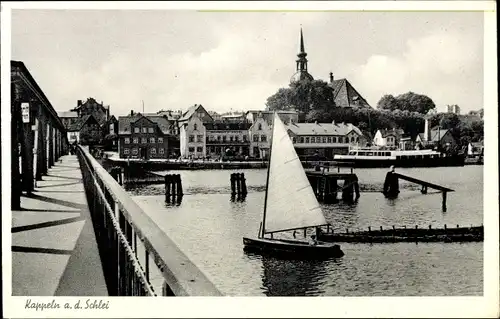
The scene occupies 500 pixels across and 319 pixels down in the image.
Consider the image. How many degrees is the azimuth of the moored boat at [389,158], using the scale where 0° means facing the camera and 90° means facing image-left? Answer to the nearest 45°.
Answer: approximately 90°

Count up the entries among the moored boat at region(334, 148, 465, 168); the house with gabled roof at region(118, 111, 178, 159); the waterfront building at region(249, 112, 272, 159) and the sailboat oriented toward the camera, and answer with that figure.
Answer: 2

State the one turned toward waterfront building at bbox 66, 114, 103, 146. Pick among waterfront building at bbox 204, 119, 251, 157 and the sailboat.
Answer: the sailboat

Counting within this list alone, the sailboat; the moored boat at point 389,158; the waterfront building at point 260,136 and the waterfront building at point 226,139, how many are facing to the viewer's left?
2

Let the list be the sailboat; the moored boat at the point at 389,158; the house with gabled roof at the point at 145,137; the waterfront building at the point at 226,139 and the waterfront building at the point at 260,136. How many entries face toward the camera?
3

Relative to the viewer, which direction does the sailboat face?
to the viewer's left

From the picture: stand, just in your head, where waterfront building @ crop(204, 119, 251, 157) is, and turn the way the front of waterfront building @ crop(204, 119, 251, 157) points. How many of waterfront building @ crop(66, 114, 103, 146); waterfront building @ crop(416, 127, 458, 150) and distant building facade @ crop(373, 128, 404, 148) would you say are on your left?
2
